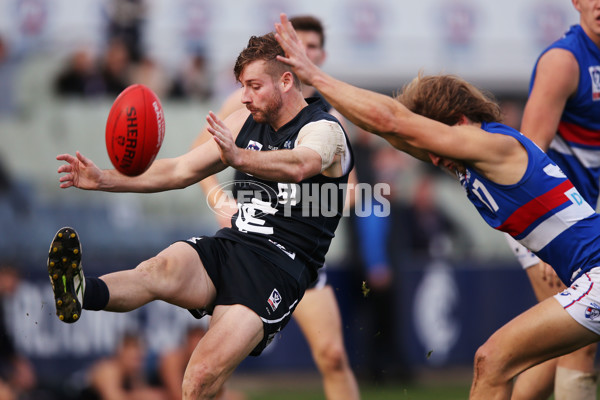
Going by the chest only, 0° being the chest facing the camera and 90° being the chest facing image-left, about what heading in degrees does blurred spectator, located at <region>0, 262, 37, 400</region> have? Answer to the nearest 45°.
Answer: approximately 0°

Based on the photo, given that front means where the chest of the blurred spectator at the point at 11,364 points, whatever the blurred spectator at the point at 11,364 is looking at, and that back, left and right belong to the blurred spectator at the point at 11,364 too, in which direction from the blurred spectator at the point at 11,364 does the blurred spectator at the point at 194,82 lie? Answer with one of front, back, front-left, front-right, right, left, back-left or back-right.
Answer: back-left

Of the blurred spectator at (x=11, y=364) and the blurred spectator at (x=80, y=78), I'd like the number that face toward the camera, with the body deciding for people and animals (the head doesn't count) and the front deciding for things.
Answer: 2

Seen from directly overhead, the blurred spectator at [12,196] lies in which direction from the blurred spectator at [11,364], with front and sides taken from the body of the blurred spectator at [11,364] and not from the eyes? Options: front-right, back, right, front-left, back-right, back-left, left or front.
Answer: back

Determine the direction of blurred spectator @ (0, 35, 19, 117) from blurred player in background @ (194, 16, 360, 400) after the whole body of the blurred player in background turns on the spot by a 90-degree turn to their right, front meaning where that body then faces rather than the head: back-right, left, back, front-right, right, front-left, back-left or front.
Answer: front-right

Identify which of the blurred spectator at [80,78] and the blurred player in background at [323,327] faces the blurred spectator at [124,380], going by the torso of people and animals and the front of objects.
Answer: the blurred spectator at [80,78]
